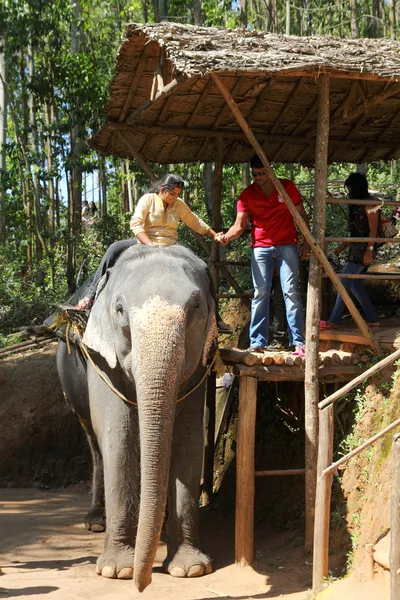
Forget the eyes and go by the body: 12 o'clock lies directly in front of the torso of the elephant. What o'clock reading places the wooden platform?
The wooden platform is roughly at 8 o'clock from the elephant.

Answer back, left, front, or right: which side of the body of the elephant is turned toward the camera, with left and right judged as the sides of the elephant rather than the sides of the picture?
front

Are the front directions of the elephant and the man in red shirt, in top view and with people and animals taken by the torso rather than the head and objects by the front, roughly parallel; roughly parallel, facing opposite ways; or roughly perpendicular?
roughly parallel

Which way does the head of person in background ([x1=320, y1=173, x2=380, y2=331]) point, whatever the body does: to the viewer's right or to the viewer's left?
to the viewer's left

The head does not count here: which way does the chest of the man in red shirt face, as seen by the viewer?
toward the camera

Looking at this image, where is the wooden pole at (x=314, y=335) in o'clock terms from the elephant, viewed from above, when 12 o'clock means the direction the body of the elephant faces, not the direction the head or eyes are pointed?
The wooden pole is roughly at 8 o'clock from the elephant.

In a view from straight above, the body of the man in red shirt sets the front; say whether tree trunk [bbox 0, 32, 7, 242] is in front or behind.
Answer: behind

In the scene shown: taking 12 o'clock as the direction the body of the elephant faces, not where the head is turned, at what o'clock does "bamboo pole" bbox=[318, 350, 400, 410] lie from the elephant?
The bamboo pole is roughly at 10 o'clock from the elephant.

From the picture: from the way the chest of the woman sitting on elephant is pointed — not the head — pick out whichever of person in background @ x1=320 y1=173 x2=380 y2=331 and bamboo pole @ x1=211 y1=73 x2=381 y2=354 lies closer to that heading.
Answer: the bamboo pole

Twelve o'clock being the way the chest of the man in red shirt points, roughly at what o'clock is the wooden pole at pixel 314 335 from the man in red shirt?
The wooden pole is roughly at 11 o'clock from the man in red shirt.

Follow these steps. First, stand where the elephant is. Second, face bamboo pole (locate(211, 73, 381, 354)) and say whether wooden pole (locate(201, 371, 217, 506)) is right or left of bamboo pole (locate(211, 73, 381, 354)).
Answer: left
